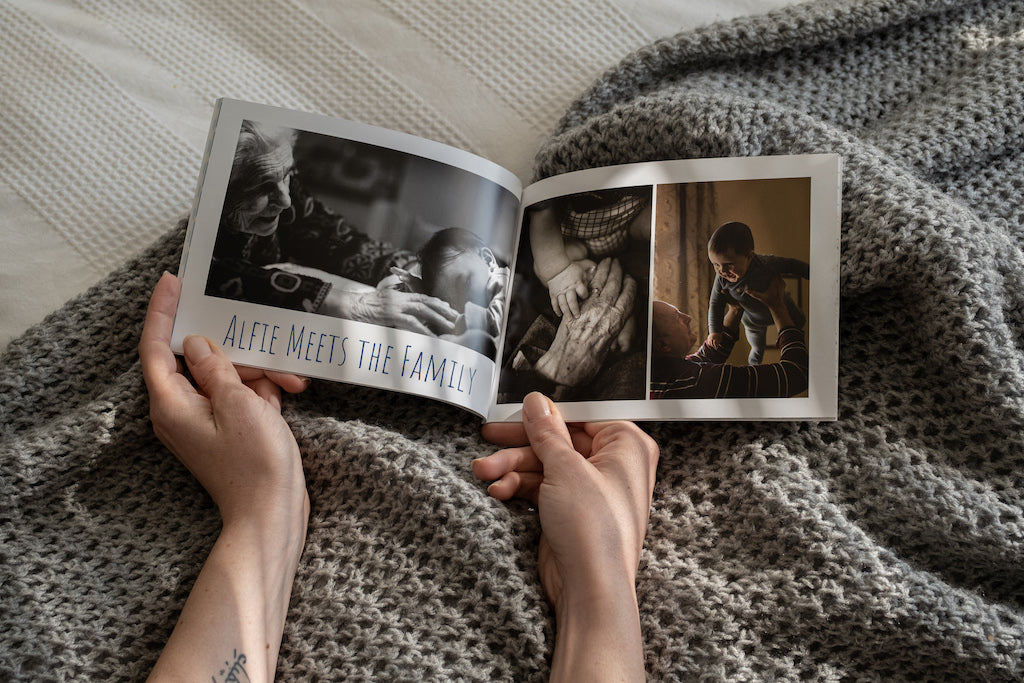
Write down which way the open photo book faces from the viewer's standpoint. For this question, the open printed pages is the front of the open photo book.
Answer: facing the viewer
